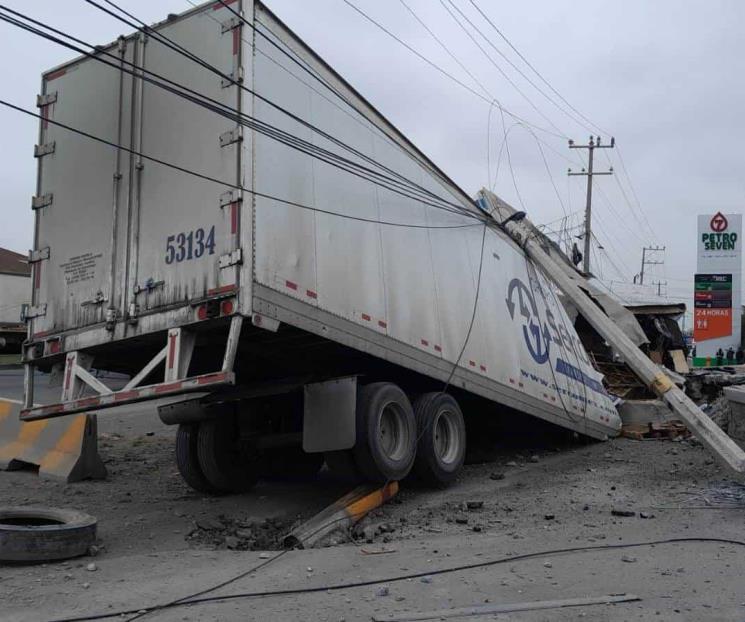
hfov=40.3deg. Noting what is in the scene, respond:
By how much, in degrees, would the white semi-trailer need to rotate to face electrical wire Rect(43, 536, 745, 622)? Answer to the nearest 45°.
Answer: approximately 90° to its right

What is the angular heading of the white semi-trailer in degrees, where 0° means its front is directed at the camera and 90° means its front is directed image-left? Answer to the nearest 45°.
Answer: approximately 225°

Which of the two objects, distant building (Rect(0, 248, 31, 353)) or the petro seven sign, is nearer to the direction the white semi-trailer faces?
the petro seven sign

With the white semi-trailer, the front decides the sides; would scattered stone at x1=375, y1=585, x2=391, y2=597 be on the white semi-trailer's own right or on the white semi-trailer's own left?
on the white semi-trailer's own right

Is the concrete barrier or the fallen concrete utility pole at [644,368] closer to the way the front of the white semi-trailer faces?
the fallen concrete utility pole

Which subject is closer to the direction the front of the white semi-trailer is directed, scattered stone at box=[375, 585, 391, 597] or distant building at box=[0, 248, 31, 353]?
the distant building

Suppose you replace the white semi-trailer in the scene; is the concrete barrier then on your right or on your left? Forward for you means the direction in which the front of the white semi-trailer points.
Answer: on your left

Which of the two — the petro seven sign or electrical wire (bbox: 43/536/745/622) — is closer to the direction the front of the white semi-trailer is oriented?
the petro seven sign
